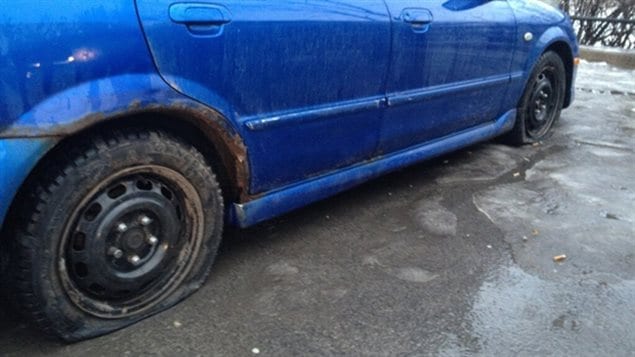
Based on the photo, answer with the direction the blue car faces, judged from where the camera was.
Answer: facing away from the viewer and to the right of the viewer

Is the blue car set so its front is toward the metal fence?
yes
